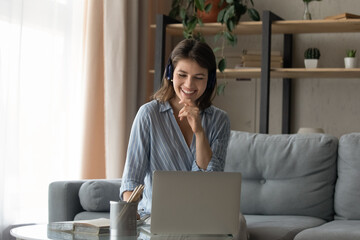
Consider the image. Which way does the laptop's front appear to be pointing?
away from the camera

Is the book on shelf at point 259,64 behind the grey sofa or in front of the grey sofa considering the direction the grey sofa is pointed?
behind

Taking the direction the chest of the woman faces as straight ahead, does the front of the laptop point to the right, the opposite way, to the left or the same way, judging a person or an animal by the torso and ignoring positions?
the opposite way

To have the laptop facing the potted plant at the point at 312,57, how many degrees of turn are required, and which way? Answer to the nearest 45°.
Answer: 0° — it already faces it

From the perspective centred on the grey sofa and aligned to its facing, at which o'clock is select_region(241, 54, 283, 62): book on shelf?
The book on shelf is roughly at 6 o'clock from the grey sofa.

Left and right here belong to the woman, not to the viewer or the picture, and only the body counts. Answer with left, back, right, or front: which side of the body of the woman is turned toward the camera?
front

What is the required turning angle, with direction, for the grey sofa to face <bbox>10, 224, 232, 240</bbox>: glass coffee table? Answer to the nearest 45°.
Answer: approximately 45° to its right

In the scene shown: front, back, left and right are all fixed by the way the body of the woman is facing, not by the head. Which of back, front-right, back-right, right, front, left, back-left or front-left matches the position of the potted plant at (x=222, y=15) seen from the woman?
back

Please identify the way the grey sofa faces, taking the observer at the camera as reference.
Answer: facing the viewer

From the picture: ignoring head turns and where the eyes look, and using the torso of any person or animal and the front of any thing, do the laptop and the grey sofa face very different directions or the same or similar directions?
very different directions
